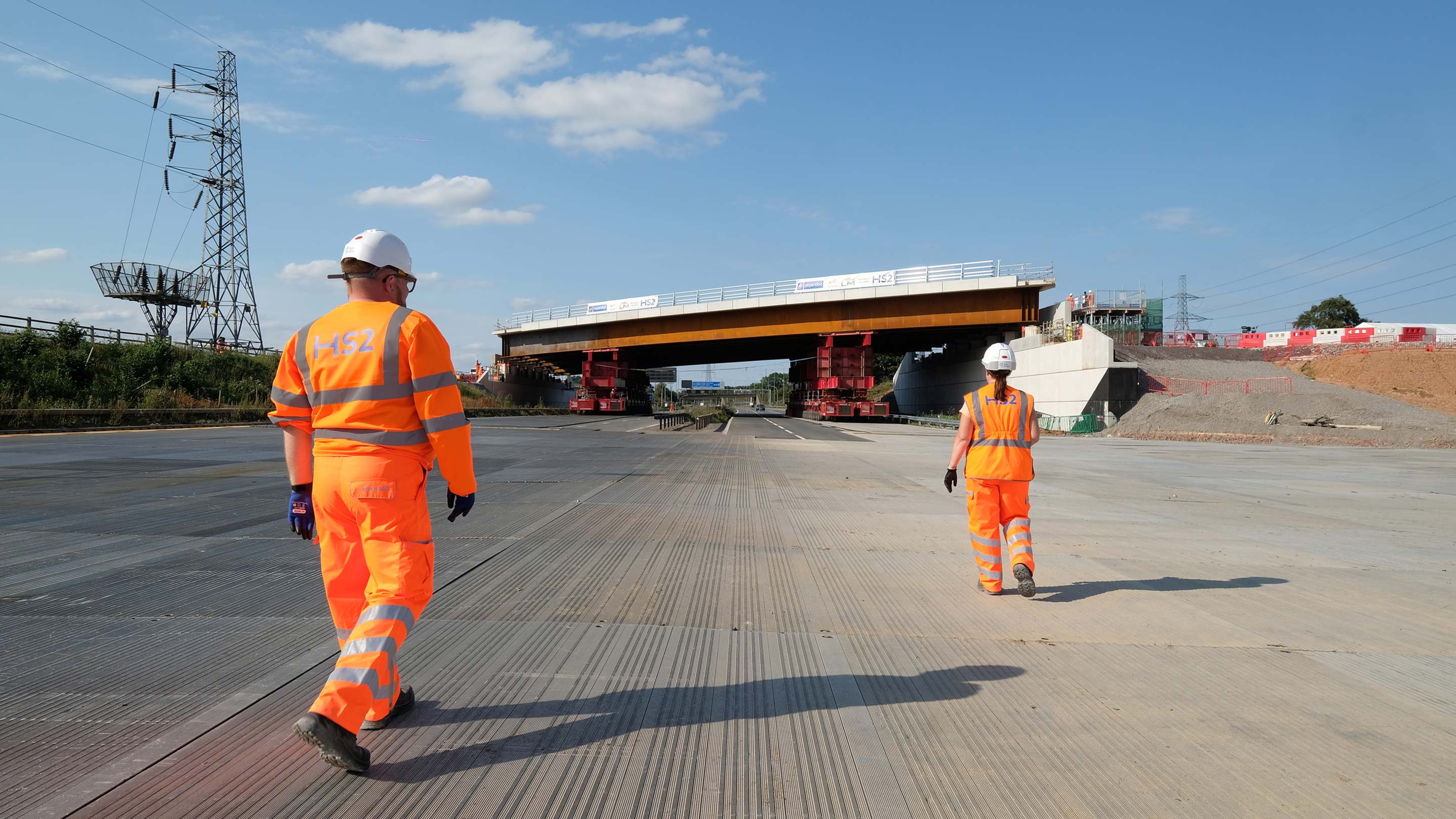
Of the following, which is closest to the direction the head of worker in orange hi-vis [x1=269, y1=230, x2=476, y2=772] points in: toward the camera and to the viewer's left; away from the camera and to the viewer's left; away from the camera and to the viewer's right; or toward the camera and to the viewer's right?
away from the camera and to the viewer's right

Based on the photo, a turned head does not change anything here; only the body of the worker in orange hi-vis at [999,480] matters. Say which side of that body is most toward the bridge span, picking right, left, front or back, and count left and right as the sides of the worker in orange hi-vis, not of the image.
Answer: front

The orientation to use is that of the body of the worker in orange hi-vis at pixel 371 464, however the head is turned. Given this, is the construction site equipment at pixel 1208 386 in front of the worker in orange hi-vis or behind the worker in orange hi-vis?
in front

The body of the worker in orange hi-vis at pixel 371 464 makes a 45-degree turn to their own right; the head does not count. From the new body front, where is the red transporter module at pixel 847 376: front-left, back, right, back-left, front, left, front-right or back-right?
front-left

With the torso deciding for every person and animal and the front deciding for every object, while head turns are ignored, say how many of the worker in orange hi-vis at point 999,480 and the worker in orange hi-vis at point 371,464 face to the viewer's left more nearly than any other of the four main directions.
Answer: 0

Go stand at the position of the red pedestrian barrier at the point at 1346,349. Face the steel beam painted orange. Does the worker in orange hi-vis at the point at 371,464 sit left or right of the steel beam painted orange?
left

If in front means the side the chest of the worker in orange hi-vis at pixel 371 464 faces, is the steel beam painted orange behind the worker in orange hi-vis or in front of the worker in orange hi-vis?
in front

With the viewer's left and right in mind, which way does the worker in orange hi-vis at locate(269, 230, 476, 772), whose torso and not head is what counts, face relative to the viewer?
facing away from the viewer and to the right of the viewer

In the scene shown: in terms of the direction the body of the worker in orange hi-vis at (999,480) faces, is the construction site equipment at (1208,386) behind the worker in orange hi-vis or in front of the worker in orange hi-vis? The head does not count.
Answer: in front

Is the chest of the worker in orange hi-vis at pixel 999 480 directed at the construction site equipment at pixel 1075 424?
yes

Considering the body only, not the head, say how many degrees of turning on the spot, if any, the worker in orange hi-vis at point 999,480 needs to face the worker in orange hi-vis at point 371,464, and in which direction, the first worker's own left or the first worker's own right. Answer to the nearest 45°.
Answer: approximately 135° to the first worker's own left

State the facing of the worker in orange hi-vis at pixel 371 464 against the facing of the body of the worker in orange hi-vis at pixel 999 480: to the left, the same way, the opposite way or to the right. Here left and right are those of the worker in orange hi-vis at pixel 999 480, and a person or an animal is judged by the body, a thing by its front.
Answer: the same way

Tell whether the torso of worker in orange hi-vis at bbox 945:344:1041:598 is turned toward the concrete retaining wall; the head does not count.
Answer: yes

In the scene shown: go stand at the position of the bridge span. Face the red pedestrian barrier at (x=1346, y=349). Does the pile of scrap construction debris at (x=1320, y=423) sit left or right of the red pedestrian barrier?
right

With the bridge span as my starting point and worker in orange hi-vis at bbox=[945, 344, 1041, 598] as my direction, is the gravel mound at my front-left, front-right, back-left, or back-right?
front-left

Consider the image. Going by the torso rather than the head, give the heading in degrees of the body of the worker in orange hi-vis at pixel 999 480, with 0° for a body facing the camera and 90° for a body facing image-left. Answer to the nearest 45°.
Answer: approximately 180°
